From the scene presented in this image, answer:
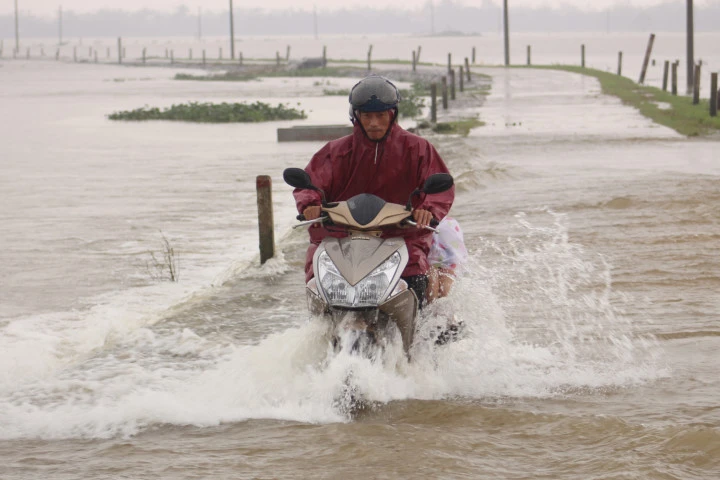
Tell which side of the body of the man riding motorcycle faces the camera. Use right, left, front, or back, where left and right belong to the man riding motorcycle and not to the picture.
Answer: front

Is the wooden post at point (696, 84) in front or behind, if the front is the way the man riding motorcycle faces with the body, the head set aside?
behind

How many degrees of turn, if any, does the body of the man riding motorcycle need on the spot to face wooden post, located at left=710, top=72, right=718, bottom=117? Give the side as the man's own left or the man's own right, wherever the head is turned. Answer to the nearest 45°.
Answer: approximately 180°

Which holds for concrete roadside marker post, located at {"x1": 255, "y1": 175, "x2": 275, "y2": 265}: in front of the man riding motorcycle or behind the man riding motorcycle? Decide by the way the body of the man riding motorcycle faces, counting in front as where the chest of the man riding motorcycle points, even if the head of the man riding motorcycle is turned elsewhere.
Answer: behind
